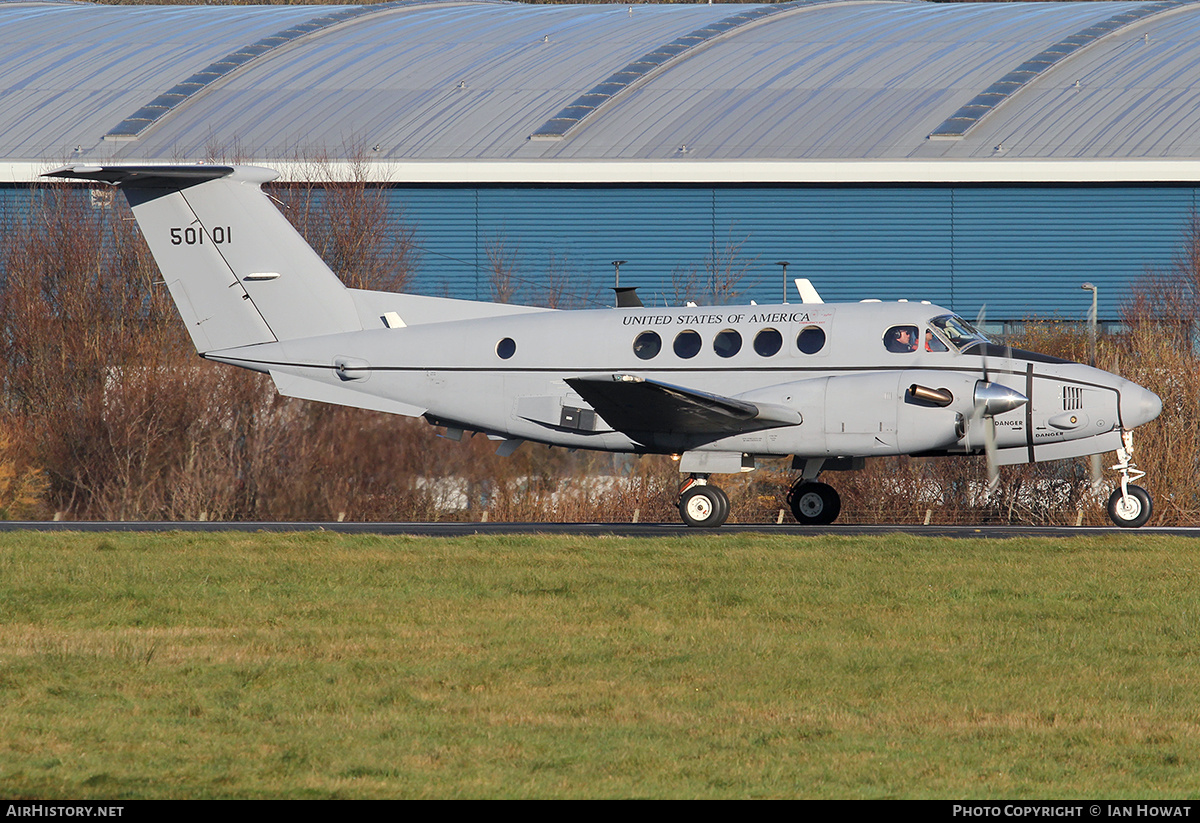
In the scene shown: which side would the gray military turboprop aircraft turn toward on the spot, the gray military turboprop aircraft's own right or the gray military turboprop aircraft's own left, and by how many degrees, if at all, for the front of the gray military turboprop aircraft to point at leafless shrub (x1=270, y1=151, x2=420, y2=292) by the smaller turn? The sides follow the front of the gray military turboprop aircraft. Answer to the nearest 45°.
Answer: approximately 135° to the gray military turboprop aircraft's own left

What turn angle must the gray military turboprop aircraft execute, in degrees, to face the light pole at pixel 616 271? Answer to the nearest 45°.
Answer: approximately 90° to its left

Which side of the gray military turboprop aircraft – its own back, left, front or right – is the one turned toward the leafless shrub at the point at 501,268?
left

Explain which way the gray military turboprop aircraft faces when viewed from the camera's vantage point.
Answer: facing to the right of the viewer
